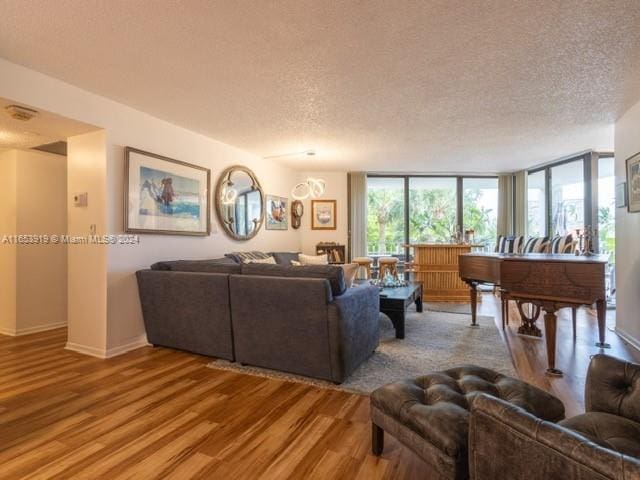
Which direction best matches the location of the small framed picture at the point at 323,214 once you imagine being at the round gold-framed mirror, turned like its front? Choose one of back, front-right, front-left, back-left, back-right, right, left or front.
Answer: left

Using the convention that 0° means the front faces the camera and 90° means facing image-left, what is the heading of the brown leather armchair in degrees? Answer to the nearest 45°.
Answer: approximately 135°

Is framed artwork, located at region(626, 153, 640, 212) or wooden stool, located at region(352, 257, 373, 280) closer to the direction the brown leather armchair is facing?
the wooden stool

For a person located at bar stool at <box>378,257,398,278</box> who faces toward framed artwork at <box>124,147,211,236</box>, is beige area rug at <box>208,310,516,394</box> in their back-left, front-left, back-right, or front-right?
front-left

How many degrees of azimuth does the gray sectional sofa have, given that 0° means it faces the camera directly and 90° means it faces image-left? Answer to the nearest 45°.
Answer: approximately 225°

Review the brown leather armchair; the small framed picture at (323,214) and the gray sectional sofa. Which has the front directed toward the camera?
the small framed picture

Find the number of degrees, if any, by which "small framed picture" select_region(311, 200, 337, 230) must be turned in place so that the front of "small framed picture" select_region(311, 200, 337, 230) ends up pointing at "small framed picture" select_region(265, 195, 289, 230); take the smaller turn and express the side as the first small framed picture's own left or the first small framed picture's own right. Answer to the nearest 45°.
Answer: approximately 45° to the first small framed picture's own right

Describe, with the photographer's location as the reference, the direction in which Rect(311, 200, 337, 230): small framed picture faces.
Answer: facing the viewer

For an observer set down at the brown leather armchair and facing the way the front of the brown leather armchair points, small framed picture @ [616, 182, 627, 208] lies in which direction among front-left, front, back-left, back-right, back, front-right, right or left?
front-right

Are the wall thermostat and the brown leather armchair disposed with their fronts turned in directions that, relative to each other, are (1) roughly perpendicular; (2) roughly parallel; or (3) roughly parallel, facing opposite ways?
roughly perpendicular

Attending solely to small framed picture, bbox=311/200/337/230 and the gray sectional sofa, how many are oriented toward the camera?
1

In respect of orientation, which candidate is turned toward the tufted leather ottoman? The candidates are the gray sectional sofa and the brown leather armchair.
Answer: the brown leather armchair

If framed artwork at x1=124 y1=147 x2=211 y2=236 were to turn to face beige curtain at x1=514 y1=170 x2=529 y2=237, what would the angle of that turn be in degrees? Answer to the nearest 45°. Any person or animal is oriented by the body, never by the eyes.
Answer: approximately 45° to its left

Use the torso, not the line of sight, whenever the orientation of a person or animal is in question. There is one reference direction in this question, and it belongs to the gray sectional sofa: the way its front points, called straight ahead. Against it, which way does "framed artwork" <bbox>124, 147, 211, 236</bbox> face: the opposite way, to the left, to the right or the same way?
to the right

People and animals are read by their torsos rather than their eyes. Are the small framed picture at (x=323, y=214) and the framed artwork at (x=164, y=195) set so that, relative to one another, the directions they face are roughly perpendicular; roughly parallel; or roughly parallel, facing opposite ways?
roughly perpendicular

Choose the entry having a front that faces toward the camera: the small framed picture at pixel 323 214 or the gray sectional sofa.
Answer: the small framed picture

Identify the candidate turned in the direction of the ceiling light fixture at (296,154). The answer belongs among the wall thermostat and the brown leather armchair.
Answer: the brown leather armchair

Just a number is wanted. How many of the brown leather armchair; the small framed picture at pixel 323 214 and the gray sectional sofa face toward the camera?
1

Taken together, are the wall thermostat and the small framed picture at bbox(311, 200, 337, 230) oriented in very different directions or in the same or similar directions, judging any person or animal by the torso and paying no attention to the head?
same or similar directions
